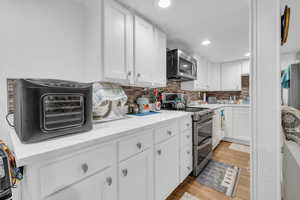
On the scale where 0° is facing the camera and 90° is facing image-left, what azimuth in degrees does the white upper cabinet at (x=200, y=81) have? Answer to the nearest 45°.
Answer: approximately 315°

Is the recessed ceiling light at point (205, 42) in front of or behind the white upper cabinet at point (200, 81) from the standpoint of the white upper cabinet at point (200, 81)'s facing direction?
in front

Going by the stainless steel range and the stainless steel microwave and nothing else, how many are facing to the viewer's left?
0

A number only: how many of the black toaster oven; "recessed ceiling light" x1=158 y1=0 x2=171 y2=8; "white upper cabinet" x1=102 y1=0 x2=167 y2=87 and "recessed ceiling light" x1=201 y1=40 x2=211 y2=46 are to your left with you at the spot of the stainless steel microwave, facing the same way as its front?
1

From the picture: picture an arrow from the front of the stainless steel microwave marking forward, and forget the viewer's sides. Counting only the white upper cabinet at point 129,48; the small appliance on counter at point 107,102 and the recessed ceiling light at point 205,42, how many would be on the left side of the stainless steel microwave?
1

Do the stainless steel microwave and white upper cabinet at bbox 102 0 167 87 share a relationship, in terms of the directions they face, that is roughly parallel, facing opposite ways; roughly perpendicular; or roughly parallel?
roughly parallel

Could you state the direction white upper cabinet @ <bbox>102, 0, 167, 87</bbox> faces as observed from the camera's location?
facing the viewer and to the right of the viewer

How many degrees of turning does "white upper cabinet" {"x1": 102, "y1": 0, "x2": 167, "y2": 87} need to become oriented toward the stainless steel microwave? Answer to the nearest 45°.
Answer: approximately 90° to its left
